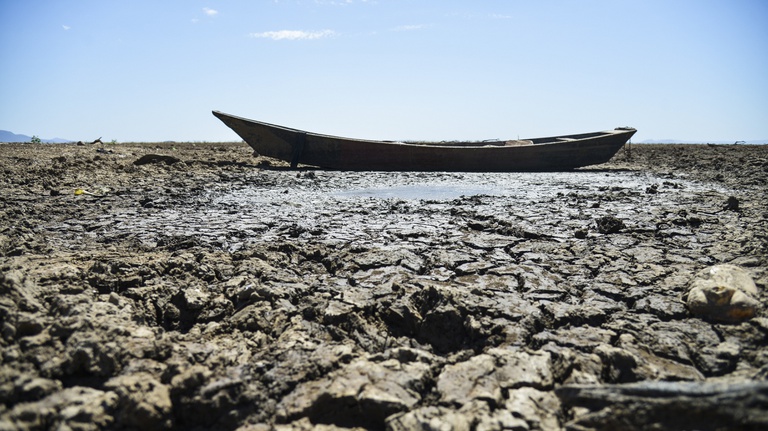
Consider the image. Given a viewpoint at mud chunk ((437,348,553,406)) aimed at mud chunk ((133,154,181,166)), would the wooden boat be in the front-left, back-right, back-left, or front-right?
front-right

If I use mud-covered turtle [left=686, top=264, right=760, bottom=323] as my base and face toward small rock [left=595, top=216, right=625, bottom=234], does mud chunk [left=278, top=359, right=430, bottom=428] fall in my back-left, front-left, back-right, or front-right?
back-left

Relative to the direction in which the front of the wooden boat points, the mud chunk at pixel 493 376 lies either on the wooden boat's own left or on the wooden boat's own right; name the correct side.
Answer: on the wooden boat's own left

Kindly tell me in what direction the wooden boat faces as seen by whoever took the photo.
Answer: facing to the left of the viewer

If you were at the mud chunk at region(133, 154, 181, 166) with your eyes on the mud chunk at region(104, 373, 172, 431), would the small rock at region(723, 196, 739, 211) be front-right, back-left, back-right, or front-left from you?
front-left

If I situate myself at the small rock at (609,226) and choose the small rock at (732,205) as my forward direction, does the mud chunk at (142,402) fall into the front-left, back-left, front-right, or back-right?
back-right

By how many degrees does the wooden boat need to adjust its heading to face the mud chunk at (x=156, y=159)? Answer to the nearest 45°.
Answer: approximately 45° to its left

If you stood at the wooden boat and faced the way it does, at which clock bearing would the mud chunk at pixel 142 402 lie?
The mud chunk is roughly at 9 o'clock from the wooden boat.

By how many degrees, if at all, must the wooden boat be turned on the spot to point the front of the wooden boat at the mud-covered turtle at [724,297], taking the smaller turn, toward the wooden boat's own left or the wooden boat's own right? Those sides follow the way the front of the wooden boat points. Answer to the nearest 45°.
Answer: approximately 90° to the wooden boat's own left

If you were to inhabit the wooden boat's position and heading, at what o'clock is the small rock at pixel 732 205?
The small rock is roughly at 8 o'clock from the wooden boat.

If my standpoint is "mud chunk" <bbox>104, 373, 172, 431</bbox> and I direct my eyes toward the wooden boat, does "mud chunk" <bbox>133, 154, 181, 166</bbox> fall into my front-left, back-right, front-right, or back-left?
front-left

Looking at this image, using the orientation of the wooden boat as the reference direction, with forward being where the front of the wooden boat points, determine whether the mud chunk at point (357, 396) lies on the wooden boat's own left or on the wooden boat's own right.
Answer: on the wooden boat's own left
